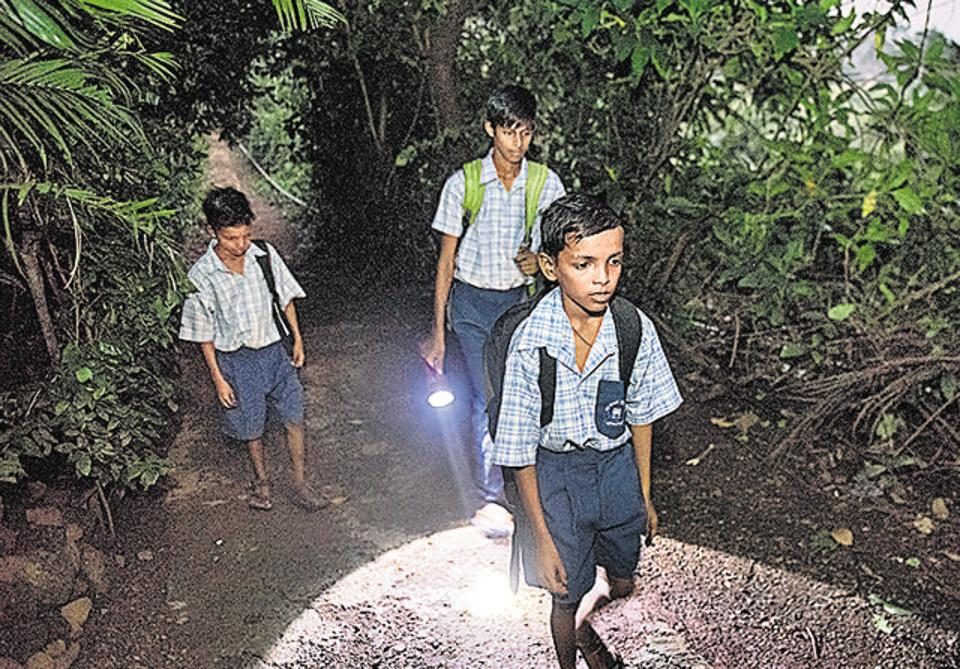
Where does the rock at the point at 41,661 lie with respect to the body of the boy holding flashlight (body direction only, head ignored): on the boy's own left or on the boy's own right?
on the boy's own right

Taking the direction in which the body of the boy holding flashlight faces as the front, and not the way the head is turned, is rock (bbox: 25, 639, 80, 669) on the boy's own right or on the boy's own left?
on the boy's own right

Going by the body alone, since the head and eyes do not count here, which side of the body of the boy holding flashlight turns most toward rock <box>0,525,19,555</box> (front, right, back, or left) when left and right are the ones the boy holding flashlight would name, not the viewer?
right

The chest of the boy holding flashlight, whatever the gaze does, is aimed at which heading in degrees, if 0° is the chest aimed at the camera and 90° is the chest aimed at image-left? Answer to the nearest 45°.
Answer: approximately 0°

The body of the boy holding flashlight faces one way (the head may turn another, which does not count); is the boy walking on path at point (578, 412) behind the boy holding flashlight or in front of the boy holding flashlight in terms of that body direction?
in front

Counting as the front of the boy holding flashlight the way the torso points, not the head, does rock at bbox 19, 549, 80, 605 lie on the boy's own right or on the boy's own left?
on the boy's own right

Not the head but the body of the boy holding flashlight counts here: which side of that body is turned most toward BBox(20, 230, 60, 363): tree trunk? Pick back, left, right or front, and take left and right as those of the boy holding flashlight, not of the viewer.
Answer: right

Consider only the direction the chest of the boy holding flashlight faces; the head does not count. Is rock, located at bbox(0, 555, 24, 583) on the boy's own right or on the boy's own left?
on the boy's own right

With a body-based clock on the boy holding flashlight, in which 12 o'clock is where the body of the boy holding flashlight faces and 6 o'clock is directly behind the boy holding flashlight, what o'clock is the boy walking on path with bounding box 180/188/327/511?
The boy walking on path is roughly at 3 o'clock from the boy holding flashlight.

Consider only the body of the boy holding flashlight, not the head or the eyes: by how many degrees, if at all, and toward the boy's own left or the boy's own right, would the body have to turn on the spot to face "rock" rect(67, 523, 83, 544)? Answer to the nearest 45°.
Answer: approximately 90° to the boy's own right
